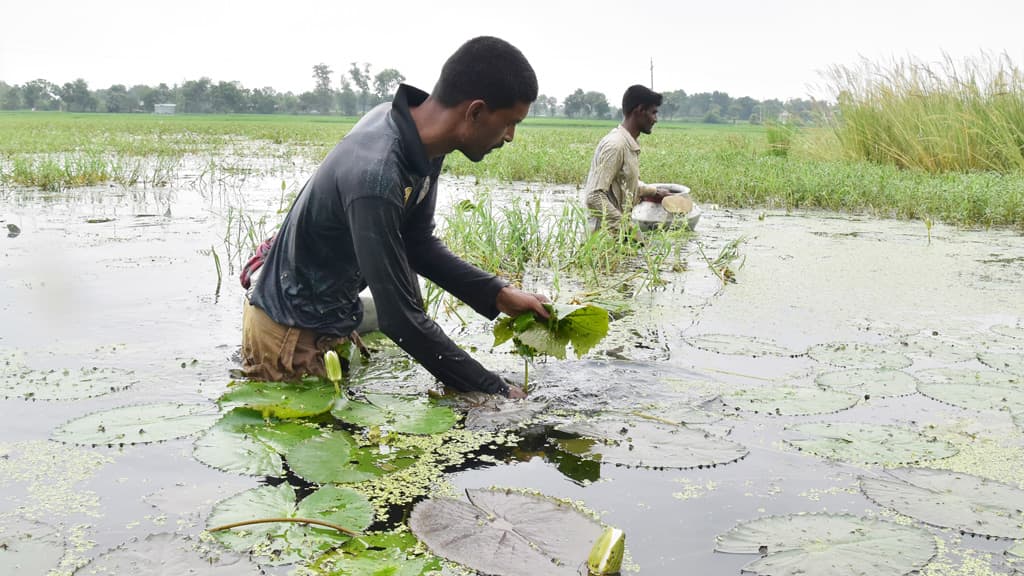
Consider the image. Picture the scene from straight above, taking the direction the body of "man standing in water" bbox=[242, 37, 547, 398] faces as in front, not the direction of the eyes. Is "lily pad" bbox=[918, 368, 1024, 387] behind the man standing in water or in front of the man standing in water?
in front

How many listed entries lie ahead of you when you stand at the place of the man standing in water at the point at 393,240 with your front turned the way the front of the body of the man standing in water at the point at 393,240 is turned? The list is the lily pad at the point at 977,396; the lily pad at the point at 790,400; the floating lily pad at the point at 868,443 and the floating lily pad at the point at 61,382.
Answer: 3

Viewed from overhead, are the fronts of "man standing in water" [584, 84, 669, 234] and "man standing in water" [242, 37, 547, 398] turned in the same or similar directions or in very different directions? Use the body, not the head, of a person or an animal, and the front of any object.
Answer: same or similar directions

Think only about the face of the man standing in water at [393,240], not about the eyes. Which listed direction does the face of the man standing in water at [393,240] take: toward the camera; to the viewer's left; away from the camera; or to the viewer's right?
to the viewer's right

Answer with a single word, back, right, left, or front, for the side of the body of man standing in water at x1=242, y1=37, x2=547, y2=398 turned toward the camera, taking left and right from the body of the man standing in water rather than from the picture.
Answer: right

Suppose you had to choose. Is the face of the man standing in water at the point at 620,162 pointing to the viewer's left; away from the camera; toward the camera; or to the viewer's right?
to the viewer's right

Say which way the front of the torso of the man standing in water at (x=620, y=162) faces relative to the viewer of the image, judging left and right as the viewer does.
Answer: facing to the right of the viewer

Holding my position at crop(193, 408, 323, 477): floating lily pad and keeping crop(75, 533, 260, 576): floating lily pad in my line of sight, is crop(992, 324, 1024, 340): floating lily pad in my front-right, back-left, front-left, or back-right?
back-left

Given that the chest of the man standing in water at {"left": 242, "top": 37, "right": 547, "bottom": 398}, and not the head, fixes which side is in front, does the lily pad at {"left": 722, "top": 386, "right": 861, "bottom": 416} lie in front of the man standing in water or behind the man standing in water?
in front

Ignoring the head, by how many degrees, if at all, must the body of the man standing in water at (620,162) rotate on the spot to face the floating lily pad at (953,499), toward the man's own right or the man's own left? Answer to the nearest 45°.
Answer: approximately 90° to the man's own right

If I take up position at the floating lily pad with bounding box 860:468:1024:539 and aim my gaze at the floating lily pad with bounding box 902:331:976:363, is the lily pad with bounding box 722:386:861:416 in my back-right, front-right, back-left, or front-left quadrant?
front-left

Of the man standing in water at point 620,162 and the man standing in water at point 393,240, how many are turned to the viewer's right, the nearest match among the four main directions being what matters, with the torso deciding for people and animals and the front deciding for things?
2

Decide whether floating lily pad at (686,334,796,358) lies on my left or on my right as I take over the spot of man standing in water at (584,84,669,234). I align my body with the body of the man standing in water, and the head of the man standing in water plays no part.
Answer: on my right

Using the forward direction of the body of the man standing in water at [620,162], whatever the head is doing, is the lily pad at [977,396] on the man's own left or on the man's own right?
on the man's own right

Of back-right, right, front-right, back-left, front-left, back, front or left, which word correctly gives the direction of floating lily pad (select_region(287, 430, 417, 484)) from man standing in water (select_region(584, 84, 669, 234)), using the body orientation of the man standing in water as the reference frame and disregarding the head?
right
